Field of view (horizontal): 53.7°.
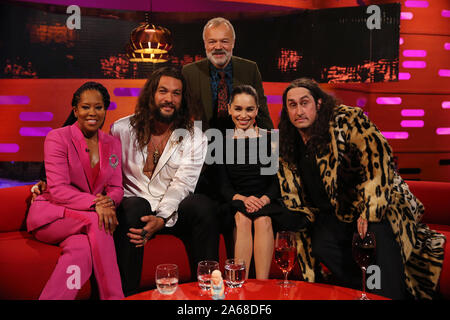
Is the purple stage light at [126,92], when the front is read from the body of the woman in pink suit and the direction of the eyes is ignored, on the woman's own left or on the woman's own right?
on the woman's own left

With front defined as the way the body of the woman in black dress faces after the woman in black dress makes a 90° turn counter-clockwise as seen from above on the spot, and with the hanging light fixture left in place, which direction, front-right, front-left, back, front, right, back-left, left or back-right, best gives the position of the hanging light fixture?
back-left

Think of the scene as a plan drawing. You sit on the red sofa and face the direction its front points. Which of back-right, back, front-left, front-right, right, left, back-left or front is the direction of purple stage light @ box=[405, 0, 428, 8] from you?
back-left

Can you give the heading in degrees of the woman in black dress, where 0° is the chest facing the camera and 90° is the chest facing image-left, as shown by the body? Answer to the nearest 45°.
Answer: approximately 0°

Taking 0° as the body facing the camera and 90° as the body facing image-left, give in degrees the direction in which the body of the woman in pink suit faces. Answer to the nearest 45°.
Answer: approximately 315°

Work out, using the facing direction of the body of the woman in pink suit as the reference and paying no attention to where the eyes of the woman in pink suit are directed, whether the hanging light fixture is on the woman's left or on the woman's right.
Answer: on the woman's left

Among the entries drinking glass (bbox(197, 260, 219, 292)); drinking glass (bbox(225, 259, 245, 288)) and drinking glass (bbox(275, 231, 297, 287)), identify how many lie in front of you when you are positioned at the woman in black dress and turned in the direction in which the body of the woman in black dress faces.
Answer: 3

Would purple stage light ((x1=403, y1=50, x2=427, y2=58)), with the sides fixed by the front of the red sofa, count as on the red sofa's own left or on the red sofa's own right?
on the red sofa's own left

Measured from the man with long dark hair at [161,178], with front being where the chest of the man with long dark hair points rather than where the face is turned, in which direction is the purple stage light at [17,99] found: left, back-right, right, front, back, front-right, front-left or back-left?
back-right
